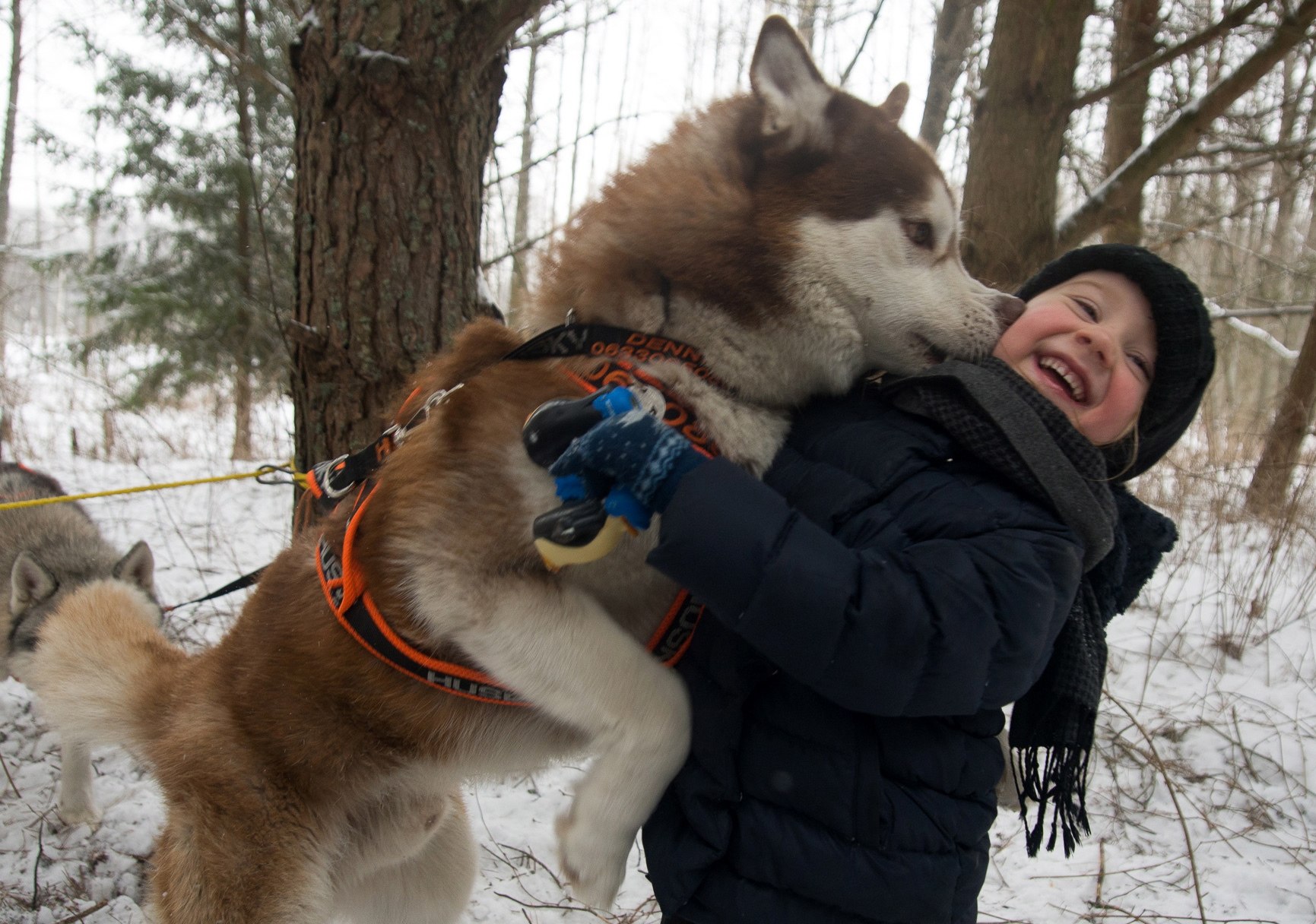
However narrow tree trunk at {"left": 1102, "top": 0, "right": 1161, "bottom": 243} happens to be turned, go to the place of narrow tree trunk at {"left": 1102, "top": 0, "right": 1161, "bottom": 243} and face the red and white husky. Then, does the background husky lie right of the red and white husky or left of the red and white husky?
right

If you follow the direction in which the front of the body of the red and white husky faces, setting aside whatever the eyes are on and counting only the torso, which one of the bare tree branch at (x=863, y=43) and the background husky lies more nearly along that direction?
the bare tree branch

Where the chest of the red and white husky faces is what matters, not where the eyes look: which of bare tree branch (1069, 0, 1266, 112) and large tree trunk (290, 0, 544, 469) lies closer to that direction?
the bare tree branch

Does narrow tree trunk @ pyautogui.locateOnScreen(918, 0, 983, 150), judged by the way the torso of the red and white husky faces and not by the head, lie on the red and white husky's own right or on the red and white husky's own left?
on the red and white husky's own left

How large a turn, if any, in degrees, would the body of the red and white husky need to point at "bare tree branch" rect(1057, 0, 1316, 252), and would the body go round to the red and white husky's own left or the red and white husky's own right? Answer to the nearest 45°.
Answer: approximately 45° to the red and white husky's own left

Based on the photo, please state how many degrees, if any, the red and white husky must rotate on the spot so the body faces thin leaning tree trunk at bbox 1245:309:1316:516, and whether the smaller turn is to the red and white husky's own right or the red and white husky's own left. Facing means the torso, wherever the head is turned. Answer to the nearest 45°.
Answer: approximately 45° to the red and white husky's own left

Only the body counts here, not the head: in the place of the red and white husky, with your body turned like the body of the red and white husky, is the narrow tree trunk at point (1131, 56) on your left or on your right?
on your left

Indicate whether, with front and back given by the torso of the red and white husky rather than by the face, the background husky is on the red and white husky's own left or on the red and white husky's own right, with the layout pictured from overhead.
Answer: on the red and white husky's own left

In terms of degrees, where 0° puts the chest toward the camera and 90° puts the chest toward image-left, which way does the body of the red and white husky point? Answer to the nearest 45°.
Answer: approximately 270°

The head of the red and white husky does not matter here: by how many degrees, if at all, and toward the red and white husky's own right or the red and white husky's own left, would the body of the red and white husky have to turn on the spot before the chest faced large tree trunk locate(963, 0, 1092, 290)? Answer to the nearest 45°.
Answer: approximately 45° to the red and white husky's own left
